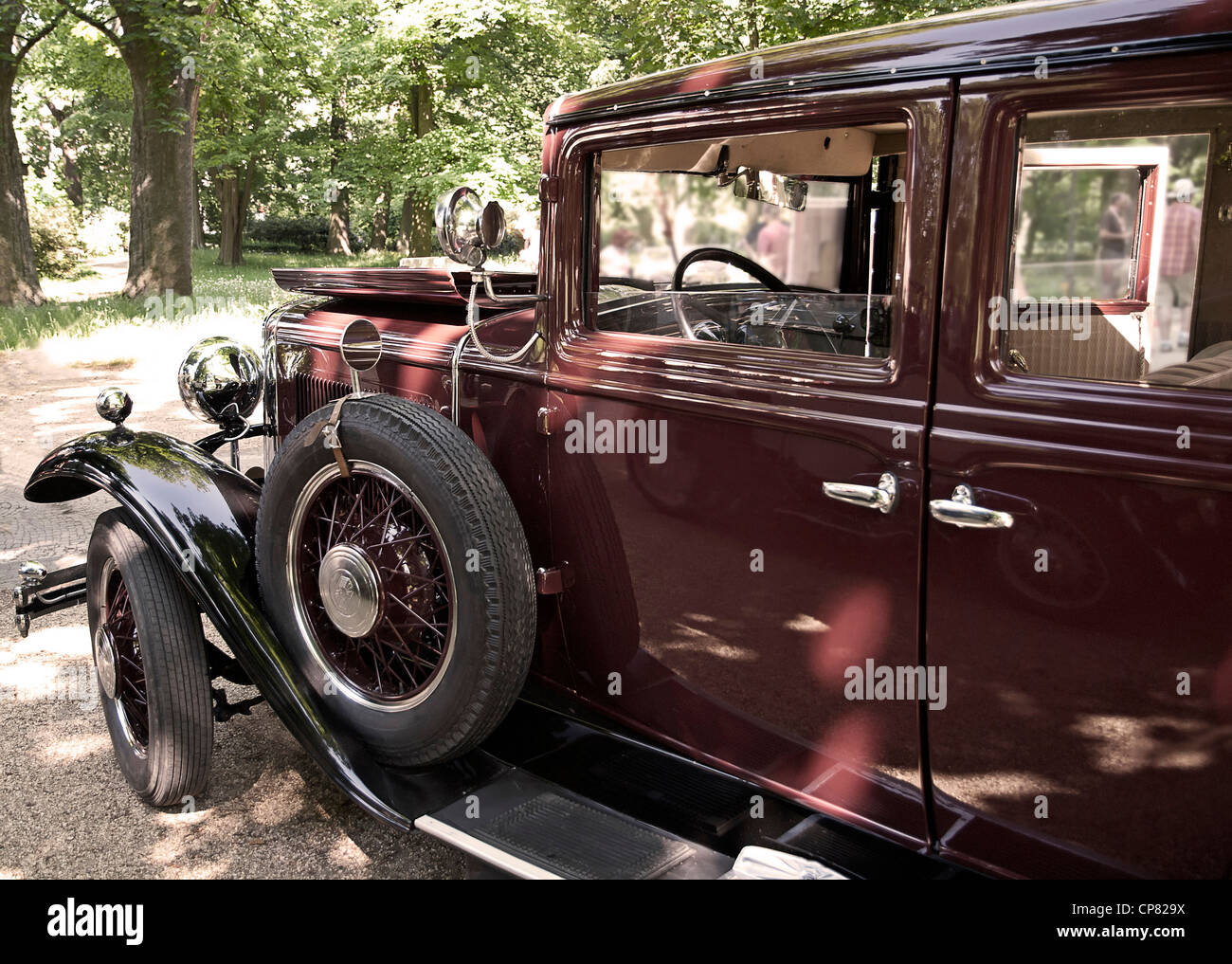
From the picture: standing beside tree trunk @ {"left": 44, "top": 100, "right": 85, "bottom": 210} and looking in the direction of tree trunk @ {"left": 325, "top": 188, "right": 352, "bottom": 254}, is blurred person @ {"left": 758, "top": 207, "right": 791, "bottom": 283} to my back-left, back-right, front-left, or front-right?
front-right

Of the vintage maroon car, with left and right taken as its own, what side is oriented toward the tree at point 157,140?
front

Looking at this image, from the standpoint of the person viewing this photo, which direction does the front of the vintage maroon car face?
facing away from the viewer and to the left of the viewer

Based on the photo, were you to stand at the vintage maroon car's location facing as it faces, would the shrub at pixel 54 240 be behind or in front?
in front

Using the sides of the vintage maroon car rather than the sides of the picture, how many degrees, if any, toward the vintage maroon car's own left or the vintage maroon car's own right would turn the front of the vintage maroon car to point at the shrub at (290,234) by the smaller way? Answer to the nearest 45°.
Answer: approximately 45° to the vintage maroon car's own right

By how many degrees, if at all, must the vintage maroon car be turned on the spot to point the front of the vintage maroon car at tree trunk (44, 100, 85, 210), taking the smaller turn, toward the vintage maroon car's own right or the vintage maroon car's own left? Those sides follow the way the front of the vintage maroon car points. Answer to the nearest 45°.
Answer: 0° — it already faces it
